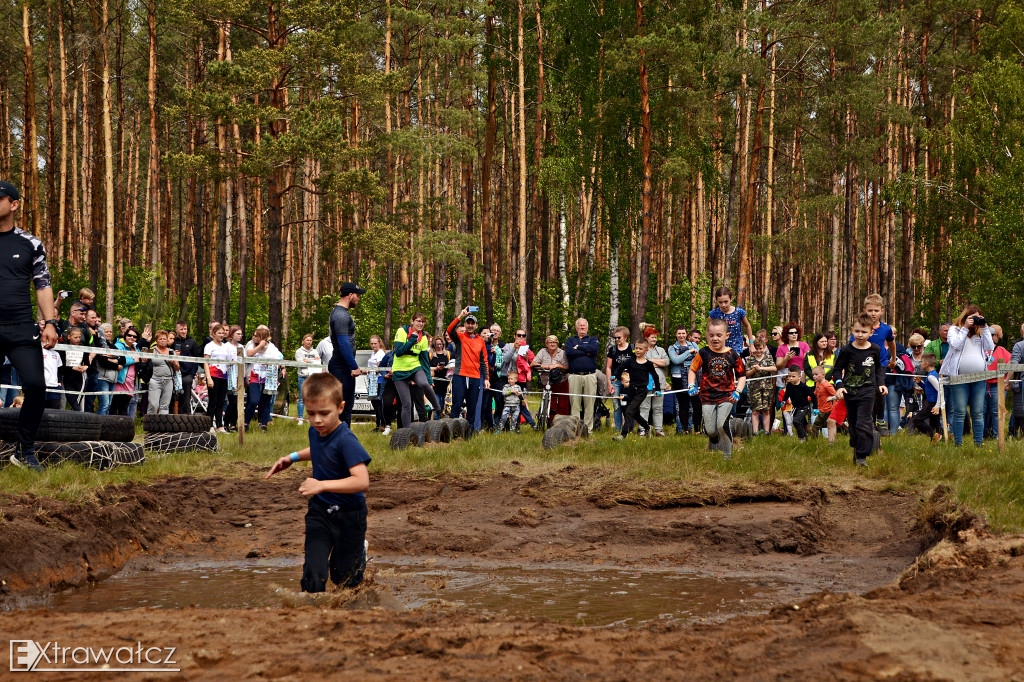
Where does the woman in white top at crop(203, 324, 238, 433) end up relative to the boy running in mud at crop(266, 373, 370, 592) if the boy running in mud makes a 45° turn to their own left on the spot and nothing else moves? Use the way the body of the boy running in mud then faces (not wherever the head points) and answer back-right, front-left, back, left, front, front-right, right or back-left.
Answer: back

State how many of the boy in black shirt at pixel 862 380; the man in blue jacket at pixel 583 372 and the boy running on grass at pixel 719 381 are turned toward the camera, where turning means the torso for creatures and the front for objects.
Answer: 3

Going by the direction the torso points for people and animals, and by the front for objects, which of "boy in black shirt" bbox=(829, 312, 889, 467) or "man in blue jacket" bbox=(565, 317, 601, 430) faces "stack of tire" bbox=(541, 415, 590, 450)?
the man in blue jacket

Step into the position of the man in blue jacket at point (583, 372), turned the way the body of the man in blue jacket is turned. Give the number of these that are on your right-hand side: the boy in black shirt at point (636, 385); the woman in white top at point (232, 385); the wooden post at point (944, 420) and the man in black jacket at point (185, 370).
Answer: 2

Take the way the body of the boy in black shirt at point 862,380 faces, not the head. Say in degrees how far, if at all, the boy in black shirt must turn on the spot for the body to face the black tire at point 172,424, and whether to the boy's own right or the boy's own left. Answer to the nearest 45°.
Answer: approximately 90° to the boy's own right

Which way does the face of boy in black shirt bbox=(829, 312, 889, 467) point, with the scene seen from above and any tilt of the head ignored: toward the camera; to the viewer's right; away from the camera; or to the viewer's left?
toward the camera

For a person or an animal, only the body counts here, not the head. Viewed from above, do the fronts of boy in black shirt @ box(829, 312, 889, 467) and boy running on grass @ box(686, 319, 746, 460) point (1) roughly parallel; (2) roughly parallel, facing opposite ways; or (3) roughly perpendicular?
roughly parallel

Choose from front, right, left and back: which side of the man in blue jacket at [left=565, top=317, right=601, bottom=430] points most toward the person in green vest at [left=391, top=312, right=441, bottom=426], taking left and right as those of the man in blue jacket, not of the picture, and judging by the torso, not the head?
right

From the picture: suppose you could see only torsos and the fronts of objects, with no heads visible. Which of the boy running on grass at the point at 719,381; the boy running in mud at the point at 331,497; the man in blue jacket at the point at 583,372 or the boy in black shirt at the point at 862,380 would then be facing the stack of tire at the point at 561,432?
the man in blue jacket

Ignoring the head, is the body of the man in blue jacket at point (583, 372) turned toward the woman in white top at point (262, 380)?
no

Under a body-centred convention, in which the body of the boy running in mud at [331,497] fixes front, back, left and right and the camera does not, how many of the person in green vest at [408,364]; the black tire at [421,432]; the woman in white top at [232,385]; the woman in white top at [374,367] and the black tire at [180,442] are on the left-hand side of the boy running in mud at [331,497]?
0

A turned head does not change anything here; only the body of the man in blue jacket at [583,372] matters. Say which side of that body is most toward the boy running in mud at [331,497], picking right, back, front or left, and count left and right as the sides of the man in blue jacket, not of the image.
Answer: front

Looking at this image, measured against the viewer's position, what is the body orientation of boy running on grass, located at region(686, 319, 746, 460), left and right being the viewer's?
facing the viewer

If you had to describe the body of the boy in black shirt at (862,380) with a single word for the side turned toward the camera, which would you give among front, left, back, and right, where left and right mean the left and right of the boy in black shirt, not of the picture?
front

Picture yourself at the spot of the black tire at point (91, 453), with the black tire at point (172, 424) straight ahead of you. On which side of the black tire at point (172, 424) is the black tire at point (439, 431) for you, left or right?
right

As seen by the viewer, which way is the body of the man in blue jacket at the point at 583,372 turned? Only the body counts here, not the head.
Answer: toward the camera
